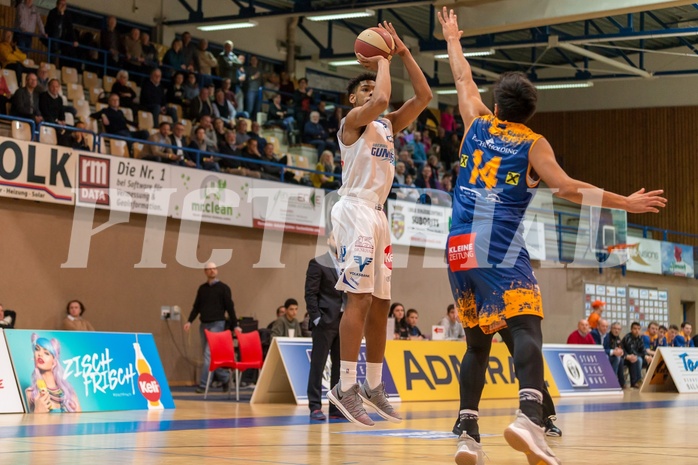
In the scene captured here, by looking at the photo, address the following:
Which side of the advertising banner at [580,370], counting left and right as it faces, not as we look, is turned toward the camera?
front

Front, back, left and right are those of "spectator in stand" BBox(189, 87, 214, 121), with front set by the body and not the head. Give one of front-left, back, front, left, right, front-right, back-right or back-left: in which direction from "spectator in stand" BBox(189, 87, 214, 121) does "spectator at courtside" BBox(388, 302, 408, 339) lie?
front

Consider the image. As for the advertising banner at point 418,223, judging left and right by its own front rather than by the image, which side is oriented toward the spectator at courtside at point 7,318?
right

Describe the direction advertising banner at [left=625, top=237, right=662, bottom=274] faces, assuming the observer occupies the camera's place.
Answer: facing the viewer

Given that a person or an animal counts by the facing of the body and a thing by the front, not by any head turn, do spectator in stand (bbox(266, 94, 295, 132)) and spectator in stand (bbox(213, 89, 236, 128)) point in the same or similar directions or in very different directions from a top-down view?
same or similar directions

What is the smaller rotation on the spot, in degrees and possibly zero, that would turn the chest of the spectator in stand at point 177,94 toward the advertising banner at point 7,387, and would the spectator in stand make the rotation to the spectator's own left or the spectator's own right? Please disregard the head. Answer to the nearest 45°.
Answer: approximately 45° to the spectator's own right

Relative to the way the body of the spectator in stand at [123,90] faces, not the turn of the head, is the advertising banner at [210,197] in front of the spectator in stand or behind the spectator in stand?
in front

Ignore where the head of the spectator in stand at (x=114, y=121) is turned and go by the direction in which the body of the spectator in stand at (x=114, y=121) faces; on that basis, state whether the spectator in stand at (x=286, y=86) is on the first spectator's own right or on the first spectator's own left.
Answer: on the first spectator's own left

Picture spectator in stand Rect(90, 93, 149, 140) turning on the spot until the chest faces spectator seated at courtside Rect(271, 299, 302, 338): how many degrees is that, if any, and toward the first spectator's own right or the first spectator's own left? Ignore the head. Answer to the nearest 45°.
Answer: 0° — they already face them

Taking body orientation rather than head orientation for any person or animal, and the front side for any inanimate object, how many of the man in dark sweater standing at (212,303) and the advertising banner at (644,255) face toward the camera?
2

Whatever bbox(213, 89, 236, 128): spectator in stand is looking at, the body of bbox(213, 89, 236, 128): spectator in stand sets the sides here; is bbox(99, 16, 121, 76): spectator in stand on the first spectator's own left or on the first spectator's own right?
on the first spectator's own right

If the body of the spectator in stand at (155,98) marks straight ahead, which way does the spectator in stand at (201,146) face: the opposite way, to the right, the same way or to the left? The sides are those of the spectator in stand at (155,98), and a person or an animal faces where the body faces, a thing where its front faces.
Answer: the same way

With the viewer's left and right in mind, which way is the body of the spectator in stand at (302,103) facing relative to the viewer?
facing the viewer and to the right of the viewer
